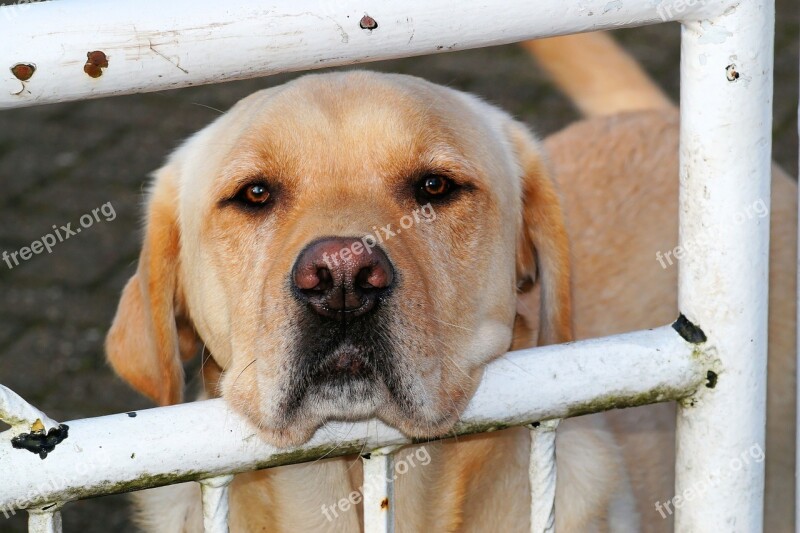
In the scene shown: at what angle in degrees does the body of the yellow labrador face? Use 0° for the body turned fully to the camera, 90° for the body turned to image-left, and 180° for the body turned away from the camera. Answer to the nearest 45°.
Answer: approximately 45°
